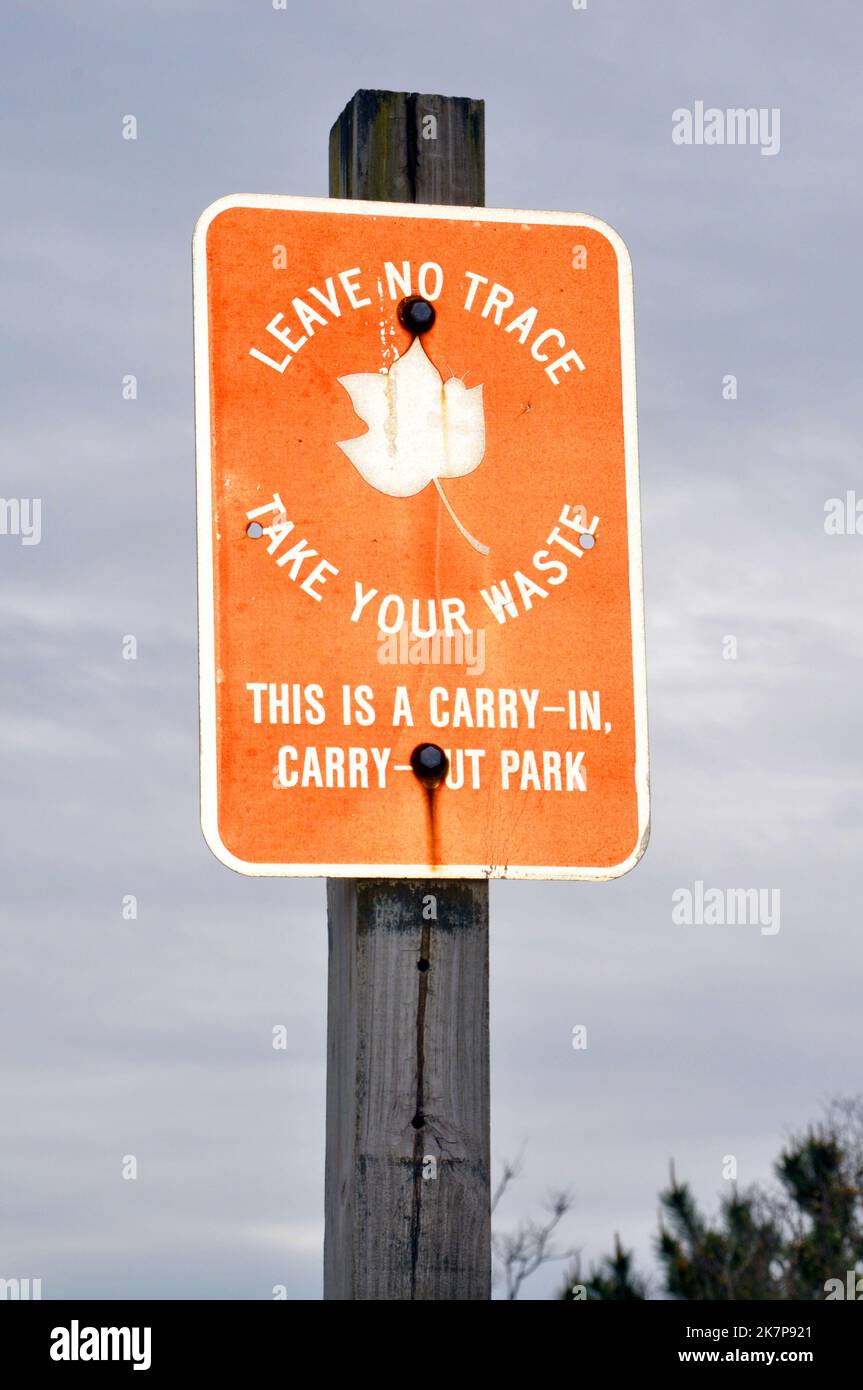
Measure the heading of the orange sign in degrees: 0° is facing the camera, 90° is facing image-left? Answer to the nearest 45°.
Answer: approximately 0°
